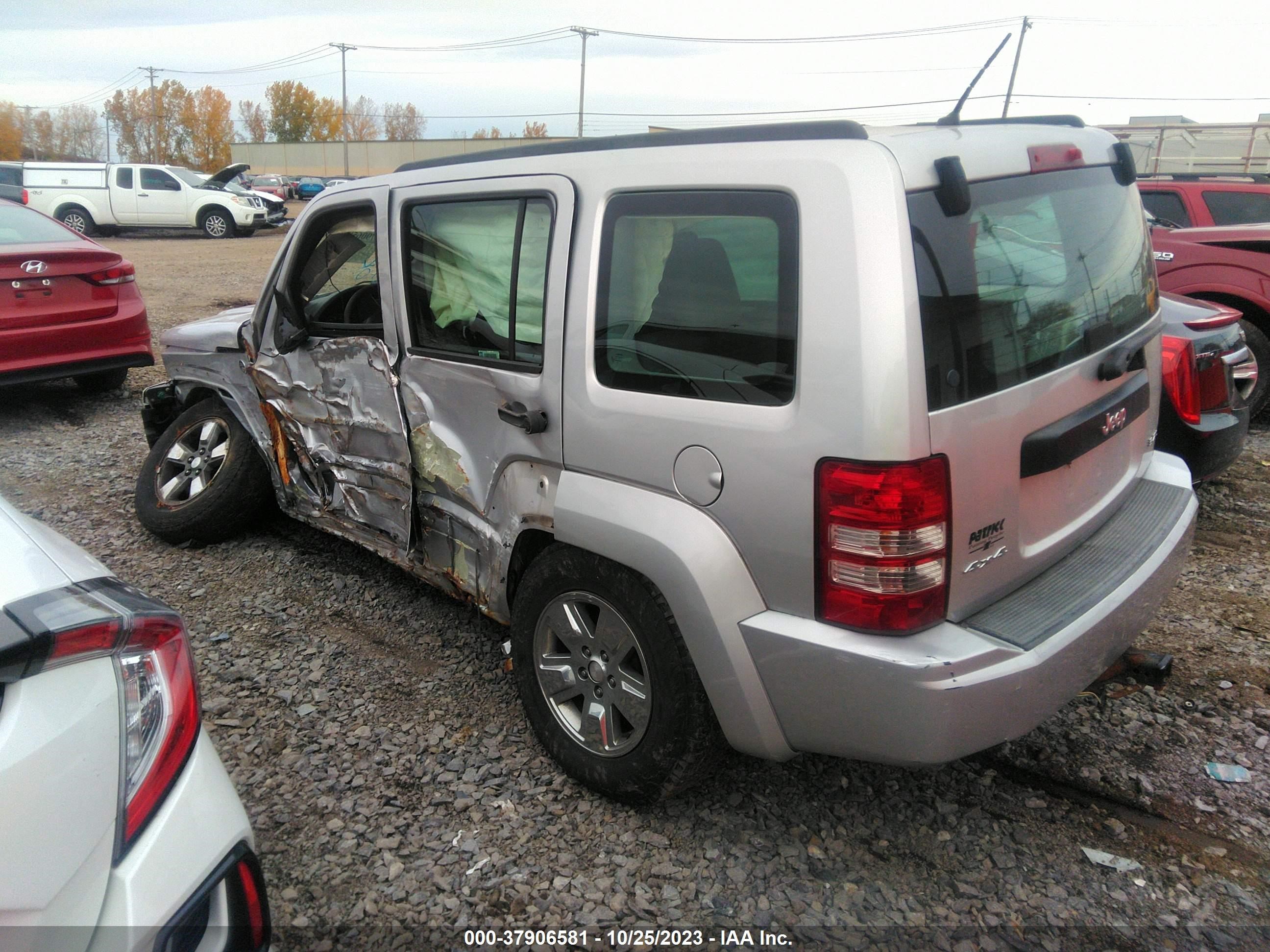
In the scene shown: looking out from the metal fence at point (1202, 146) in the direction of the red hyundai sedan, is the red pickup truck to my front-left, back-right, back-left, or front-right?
front-left

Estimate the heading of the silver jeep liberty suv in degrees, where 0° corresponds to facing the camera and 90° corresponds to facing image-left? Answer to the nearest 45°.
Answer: approximately 135°

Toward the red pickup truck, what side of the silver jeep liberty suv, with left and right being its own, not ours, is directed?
right

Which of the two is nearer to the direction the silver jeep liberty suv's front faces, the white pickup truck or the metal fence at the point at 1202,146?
the white pickup truck

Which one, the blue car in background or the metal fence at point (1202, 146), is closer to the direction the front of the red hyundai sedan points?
the blue car in background

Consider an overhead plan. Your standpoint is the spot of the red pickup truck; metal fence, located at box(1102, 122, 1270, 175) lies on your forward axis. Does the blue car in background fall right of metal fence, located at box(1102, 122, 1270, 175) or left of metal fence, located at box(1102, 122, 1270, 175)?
left

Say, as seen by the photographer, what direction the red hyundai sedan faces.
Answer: facing away from the viewer and to the left of the viewer

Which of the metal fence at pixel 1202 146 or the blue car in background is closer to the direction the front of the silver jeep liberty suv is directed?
the blue car in background
